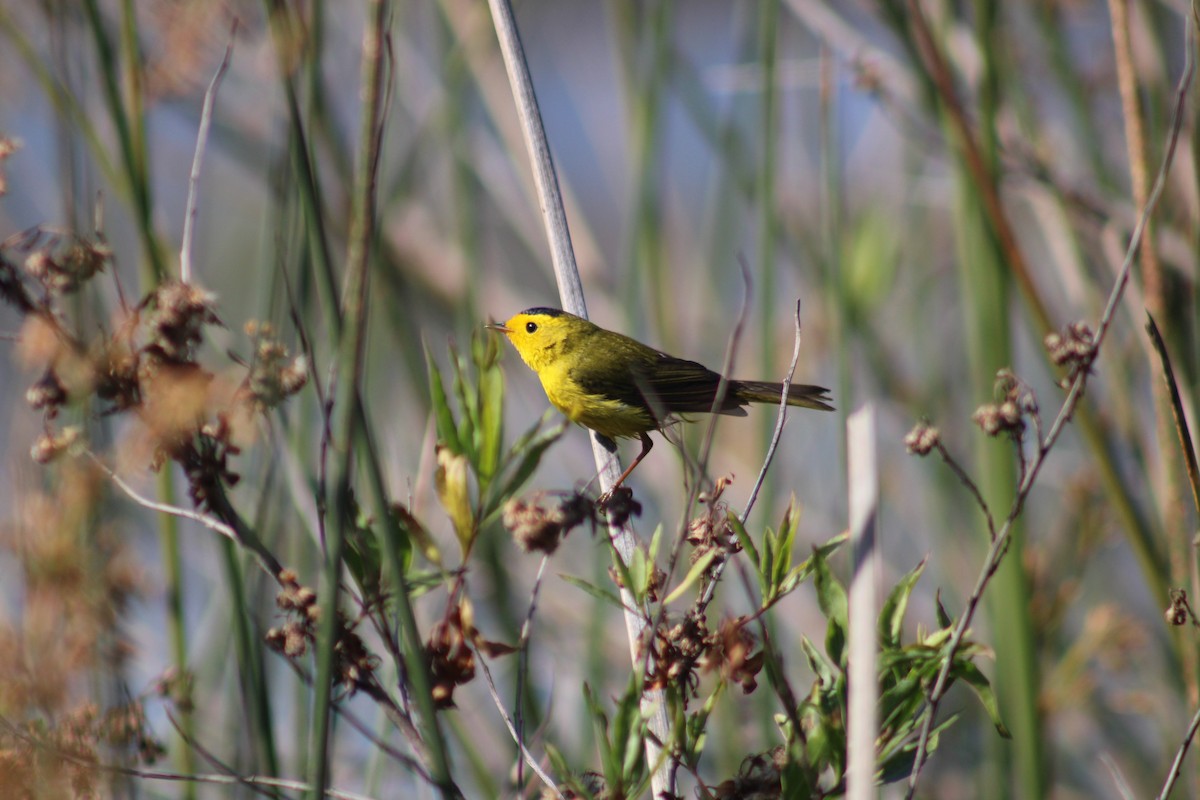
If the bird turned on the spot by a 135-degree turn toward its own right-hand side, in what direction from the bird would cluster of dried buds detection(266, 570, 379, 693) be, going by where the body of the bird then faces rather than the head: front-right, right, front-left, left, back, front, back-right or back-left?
back-left

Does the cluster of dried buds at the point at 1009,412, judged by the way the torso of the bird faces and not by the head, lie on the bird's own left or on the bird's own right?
on the bird's own left

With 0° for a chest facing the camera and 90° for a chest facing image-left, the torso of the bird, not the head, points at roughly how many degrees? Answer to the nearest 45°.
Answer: approximately 90°

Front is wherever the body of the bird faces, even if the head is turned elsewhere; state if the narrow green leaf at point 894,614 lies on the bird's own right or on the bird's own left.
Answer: on the bird's own left

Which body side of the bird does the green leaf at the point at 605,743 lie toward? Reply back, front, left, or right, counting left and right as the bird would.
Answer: left
